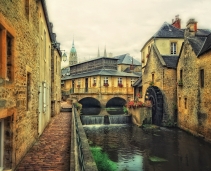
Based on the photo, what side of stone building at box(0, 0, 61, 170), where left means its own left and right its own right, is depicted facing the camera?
right

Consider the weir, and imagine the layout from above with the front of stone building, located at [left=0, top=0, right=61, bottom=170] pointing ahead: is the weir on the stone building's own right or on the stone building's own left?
on the stone building's own left

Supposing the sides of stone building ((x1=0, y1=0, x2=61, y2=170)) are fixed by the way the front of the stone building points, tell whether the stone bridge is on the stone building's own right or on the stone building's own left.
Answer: on the stone building's own left

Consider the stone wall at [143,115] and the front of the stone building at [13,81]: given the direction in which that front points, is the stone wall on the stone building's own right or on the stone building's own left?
on the stone building's own left

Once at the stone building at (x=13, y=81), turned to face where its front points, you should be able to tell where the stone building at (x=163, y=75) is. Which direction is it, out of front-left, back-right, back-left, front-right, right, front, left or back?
front-left

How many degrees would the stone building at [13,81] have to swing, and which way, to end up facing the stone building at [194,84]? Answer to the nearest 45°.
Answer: approximately 45° to its left
